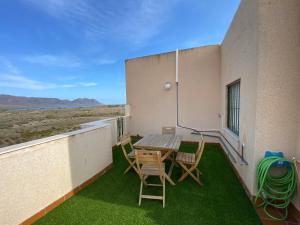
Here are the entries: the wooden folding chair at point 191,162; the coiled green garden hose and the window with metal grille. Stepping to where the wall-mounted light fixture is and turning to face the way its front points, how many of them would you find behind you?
0

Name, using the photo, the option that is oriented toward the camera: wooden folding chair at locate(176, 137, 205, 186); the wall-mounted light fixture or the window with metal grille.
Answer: the wall-mounted light fixture

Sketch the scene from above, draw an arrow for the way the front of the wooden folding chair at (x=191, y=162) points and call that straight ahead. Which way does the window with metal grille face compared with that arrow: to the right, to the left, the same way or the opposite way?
the same way

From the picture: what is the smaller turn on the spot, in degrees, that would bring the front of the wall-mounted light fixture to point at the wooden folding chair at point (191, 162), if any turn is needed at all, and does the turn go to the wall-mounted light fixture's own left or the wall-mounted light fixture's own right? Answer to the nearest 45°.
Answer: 0° — it already faces it

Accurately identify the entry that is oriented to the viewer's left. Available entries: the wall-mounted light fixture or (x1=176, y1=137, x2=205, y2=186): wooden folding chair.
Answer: the wooden folding chair

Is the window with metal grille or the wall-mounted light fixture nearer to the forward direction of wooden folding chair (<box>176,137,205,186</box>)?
the wall-mounted light fixture

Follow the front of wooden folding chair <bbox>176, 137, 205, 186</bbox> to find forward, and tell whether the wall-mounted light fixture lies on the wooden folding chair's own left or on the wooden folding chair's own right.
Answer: on the wooden folding chair's own right

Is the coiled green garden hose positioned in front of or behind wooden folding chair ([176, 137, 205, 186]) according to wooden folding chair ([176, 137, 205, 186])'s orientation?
behind

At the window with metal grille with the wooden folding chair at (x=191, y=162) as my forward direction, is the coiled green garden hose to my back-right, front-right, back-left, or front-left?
front-left

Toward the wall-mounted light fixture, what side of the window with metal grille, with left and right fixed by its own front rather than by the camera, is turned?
front

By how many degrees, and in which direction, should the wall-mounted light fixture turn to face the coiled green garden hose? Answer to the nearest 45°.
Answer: approximately 45° to its left

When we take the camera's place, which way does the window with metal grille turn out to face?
facing to the left of the viewer

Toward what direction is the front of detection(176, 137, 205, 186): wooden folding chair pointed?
to the viewer's left

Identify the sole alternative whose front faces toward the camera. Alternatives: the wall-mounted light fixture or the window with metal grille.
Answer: the wall-mounted light fixture

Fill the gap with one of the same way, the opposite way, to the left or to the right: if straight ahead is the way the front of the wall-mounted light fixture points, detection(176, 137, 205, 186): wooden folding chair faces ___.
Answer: to the right

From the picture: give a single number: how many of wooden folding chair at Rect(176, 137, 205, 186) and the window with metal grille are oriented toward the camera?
0

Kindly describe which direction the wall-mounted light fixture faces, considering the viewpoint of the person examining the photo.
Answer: facing the viewer
